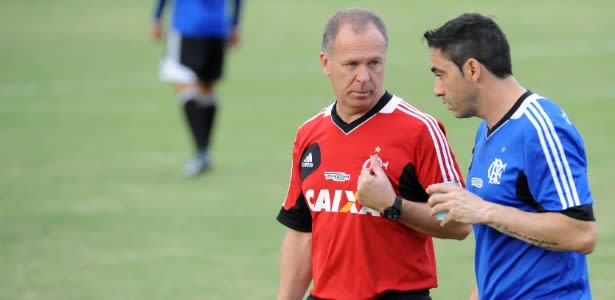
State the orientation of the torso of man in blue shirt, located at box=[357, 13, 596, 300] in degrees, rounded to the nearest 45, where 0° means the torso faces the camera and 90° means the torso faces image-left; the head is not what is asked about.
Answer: approximately 45°

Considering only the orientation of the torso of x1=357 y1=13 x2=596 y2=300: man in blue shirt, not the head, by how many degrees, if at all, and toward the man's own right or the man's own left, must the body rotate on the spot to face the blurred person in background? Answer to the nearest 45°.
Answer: approximately 90° to the man's own right

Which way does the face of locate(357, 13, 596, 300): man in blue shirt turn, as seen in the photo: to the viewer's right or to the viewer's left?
to the viewer's left
